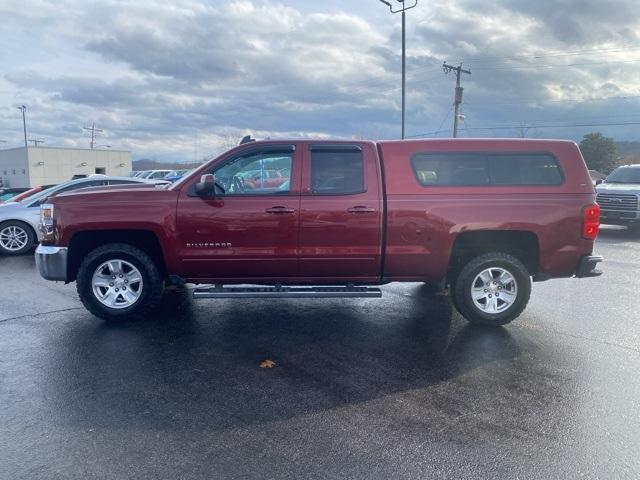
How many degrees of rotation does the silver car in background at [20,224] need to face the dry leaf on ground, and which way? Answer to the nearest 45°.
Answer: approximately 90° to its left

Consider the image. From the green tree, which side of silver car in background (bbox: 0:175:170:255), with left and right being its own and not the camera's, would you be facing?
back

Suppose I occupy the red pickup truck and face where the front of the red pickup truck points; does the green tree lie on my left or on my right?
on my right

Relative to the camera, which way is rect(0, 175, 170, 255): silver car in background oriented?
to the viewer's left

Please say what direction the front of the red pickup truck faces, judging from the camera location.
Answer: facing to the left of the viewer

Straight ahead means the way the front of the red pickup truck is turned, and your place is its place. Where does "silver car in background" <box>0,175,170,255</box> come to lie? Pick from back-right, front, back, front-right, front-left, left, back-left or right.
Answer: front-right

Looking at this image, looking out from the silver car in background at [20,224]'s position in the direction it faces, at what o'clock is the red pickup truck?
The red pickup truck is roughly at 8 o'clock from the silver car in background.

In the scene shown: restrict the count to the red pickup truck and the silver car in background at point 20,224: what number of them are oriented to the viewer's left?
2

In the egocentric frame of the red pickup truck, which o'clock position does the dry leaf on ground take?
The dry leaf on ground is roughly at 10 o'clock from the red pickup truck.
